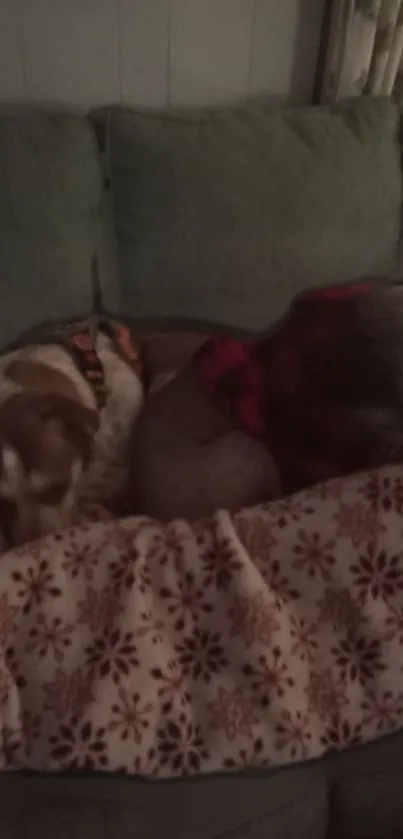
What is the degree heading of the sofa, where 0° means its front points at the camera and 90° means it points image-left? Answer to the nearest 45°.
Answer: approximately 0°
